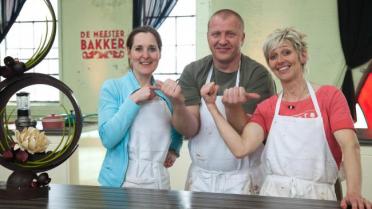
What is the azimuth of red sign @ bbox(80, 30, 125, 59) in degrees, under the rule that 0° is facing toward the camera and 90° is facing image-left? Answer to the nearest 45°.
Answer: approximately 0°

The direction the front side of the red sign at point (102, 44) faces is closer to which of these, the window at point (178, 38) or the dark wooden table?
the dark wooden table

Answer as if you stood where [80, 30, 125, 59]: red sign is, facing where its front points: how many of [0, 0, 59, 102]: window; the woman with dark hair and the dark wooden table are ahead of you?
2

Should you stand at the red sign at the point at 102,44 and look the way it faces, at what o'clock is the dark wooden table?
The dark wooden table is roughly at 12 o'clock from the red sign.

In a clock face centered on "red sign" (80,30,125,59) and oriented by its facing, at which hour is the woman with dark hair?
The woman with dark hair is roughly at 12 o'clock from the red sign.

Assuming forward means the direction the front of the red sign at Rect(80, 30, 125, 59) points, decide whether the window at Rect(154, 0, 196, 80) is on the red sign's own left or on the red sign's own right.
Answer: on the red sign's own left

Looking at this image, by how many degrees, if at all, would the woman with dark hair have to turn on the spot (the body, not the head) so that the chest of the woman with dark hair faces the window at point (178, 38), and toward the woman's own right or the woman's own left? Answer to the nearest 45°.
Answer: approximately 135° to the woman's own left
